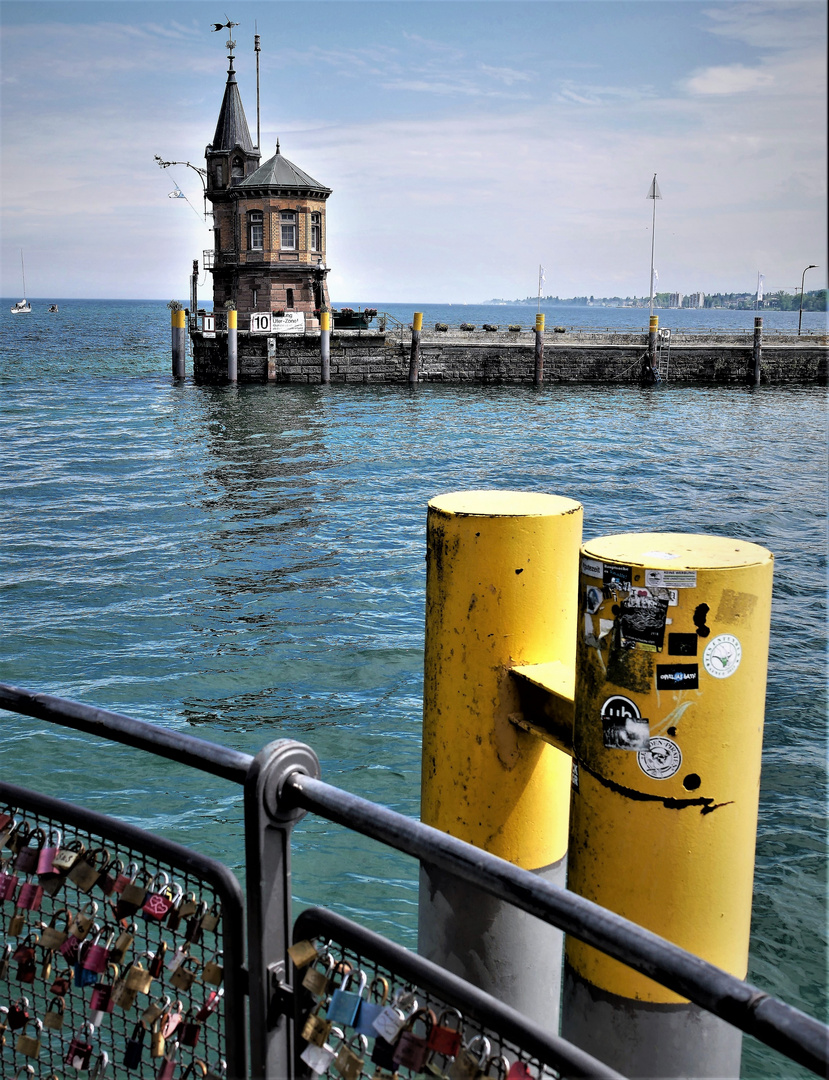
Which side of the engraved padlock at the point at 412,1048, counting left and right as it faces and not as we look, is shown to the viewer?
front

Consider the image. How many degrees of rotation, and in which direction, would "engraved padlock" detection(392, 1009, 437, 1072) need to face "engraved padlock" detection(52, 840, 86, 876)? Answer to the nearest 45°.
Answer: approximately 135° to its right

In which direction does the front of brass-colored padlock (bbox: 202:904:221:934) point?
toward the camera

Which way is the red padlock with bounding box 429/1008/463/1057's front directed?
toward the camera

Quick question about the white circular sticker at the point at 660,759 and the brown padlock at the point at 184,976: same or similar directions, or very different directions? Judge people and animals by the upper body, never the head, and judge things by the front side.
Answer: same or similar directions

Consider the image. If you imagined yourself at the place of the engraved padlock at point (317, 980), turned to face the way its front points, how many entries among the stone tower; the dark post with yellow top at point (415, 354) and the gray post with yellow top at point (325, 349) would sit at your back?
3

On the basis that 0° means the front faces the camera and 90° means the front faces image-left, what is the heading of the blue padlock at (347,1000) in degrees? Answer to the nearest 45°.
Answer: approximately 0°

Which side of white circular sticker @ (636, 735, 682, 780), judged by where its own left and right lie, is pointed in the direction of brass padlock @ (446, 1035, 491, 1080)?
front

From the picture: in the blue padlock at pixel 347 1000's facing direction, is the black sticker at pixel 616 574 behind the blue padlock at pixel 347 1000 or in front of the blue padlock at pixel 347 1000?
behind

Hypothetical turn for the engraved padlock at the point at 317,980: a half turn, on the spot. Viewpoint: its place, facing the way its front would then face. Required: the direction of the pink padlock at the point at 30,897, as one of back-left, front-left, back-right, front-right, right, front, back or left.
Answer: front-left

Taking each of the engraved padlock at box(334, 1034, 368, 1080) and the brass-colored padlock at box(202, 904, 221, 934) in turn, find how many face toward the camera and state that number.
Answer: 2

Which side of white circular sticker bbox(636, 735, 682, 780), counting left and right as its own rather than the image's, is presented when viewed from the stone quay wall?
back

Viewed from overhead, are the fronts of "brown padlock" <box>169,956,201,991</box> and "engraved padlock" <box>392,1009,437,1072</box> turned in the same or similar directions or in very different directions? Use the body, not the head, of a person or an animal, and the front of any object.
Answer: same or similar directions

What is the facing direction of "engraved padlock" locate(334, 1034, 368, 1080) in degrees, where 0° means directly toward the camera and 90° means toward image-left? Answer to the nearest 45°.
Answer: approximately 0°

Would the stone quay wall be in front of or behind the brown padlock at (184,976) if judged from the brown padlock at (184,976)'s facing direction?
behind

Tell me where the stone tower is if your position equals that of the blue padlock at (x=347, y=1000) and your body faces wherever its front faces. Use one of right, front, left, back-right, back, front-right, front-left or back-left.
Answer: back
